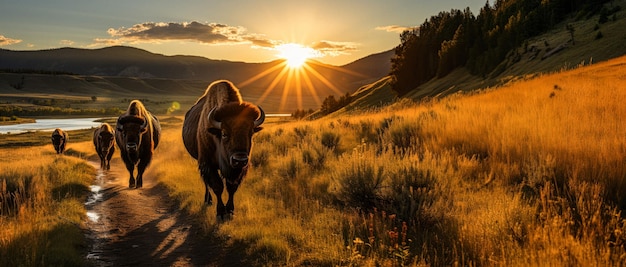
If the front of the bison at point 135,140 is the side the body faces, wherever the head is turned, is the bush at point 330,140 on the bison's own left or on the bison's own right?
on the bison's own left

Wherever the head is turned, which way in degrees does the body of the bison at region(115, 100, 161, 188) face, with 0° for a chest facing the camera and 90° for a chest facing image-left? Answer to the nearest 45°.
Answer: approximately 0°

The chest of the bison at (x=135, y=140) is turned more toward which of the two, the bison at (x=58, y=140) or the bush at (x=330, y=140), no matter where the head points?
the bush

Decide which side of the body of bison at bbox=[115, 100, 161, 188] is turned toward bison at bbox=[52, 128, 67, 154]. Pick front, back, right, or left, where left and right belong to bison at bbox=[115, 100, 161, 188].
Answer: back

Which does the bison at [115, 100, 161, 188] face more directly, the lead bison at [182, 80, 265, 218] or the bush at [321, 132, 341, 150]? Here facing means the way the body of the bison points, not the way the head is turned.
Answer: the lead bison
